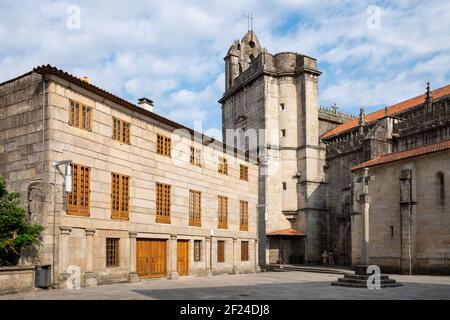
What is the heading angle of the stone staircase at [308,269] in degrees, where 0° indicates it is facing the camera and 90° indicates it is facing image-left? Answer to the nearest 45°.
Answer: approximately 0°

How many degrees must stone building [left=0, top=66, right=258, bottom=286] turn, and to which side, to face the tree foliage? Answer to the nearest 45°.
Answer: approximately 90° to its right

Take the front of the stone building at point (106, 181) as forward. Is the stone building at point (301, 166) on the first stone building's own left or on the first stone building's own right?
on the first stone building's own left

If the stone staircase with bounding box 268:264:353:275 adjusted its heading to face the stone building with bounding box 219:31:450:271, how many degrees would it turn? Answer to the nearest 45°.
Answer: approximately 180°

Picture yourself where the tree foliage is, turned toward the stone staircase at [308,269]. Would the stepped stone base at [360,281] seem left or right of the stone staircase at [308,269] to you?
right

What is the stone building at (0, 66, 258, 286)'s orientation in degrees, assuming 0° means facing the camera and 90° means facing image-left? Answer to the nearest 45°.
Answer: approximately 315°

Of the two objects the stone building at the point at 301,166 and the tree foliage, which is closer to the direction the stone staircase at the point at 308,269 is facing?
the tree foliage

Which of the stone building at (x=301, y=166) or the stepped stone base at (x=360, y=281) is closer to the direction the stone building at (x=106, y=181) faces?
the stepped stone base

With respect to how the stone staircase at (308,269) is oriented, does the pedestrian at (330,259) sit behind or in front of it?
behind

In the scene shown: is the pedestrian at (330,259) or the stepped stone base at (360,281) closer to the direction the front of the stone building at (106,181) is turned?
the stepped stone base

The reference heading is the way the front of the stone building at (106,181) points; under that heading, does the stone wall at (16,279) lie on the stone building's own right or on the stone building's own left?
on the stone building's own right
